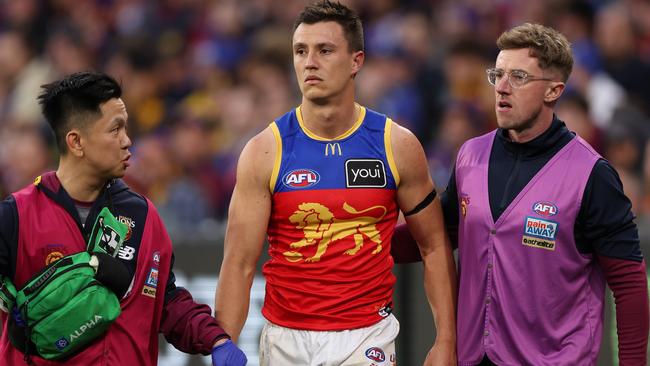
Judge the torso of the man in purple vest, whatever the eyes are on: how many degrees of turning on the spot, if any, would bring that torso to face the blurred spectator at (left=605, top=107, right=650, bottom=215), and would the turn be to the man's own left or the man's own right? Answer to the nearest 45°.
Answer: approximately 135° to the man's own right

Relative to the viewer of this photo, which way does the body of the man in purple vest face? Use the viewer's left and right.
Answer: facing the viewer and to the left of the viewer

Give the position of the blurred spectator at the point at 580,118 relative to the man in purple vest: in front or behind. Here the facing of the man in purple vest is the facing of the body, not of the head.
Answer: behind

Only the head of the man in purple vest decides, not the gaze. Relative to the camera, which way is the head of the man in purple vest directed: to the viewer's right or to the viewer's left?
to the viewer's left
